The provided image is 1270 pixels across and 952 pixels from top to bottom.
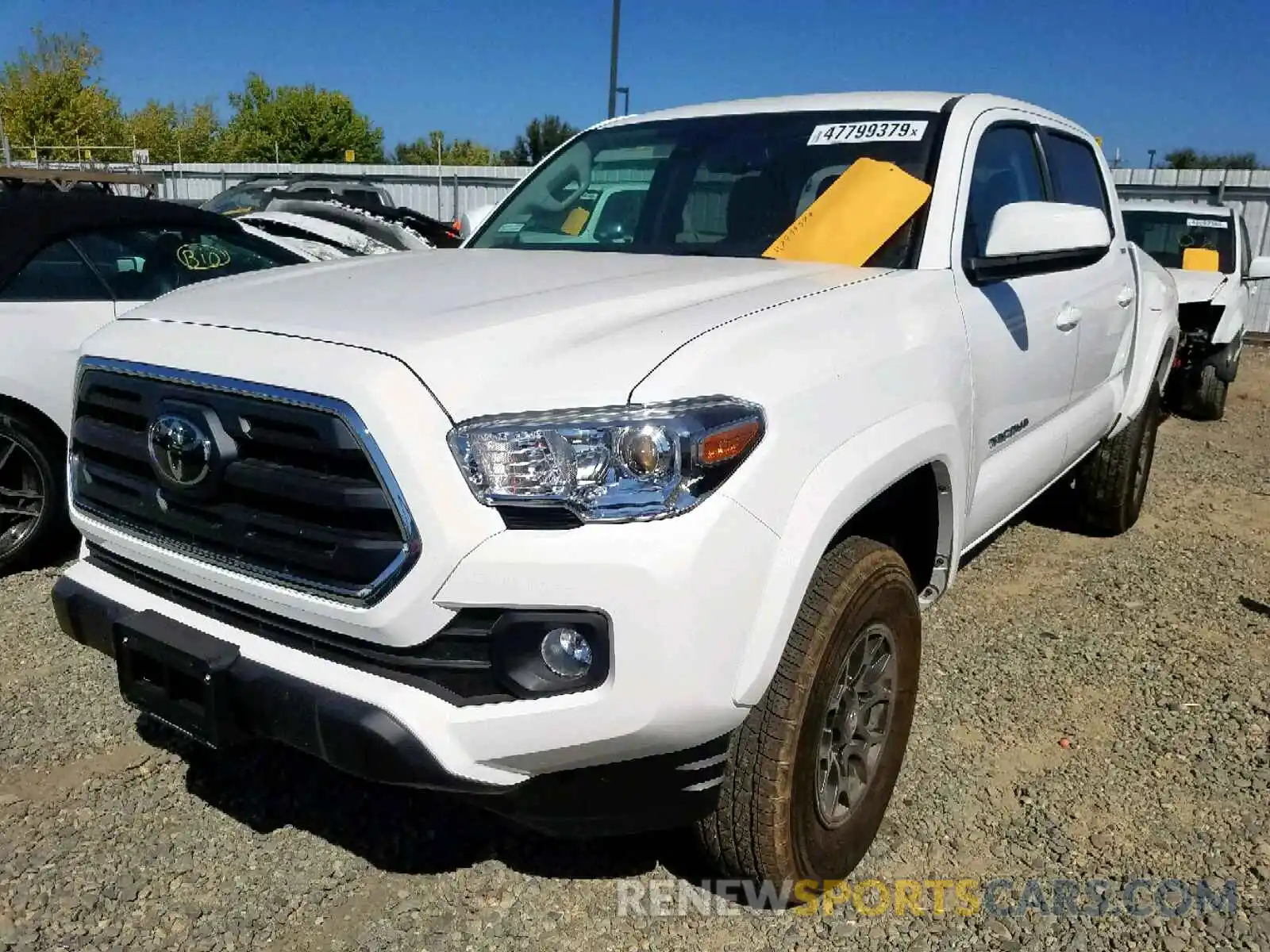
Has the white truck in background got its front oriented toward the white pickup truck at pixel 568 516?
yes

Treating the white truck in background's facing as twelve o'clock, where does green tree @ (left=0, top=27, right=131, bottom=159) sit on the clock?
The green tree is roughly at 4 o'clock from the white truck in background.

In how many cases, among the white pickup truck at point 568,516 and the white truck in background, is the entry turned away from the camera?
0

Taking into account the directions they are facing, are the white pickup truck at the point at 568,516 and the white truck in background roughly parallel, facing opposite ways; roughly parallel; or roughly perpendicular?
roughly parallel

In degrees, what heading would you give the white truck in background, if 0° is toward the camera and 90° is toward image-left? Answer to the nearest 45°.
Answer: approximately 0°

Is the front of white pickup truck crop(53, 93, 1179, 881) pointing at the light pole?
no

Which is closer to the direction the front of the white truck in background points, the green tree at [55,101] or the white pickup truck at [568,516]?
the white pickup truck

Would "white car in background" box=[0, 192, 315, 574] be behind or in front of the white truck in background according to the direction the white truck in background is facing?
in front

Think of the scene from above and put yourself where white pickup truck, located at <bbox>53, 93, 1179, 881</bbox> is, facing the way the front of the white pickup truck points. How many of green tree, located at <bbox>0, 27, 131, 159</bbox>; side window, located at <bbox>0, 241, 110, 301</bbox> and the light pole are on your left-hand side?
0

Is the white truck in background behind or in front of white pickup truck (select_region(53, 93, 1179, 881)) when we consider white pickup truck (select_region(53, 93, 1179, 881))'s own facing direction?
behind

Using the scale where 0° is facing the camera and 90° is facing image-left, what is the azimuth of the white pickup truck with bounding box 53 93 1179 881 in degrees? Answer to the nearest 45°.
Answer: approximately 45°

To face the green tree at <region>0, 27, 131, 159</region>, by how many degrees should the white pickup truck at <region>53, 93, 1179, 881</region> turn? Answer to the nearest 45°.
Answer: approximately 90° to its right

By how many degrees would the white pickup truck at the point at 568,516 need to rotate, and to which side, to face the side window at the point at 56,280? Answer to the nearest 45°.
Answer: approximately 90° to its right

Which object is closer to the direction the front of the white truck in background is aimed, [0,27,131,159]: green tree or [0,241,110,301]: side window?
the side window

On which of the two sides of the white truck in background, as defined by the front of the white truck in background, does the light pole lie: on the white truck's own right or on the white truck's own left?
on the white truck's own right

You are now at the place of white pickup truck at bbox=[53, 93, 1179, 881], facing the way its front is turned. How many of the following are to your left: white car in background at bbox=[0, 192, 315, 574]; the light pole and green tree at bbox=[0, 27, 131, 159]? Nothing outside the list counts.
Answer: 0
